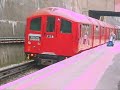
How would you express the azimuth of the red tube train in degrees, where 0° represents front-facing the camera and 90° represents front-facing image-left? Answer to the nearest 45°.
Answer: approximately 45°

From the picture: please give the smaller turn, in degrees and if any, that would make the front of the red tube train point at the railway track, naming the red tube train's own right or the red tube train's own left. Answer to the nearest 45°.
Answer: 0° — it already faces it
